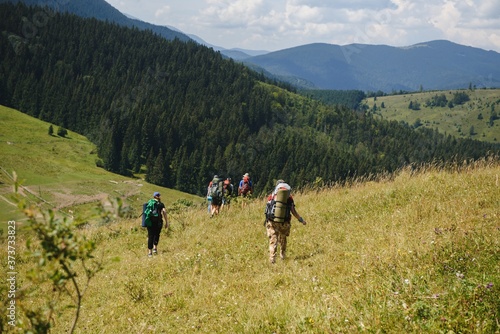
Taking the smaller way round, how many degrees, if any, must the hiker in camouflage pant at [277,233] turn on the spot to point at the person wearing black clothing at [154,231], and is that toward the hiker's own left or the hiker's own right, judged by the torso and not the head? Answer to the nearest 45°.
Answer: approximately 45° to the hiker's own left

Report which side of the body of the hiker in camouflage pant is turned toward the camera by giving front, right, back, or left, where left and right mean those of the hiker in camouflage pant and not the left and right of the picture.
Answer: back
